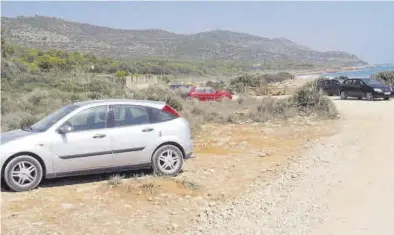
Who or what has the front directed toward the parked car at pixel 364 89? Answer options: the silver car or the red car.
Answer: the red car

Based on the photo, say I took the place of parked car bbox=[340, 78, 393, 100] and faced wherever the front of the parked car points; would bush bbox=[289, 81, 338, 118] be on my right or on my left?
on my right

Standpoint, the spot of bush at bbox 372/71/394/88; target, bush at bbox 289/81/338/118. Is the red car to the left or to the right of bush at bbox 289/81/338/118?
right

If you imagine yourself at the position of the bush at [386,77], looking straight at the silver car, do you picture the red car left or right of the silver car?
right

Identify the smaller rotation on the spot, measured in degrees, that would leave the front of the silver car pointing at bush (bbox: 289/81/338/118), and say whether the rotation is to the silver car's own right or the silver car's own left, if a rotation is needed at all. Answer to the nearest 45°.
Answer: approximately 135° to the silver car's own right

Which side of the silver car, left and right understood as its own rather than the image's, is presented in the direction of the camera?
left

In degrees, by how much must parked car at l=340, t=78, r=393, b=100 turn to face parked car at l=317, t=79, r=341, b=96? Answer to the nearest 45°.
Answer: approximately 180°

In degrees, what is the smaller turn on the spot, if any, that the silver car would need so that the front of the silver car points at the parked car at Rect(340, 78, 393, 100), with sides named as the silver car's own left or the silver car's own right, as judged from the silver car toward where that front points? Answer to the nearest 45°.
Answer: approximately 135° to the silver car's own right

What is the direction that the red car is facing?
to the viewer's right

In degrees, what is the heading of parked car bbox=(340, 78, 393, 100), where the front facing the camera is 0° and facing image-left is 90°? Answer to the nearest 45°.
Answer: approximately 315°

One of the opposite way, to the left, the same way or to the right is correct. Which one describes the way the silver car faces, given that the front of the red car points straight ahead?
the opposite way

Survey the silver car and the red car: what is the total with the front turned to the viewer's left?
1
